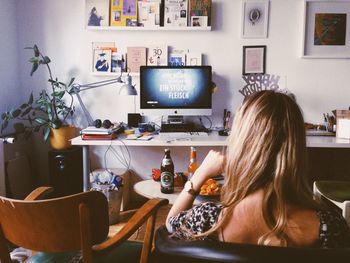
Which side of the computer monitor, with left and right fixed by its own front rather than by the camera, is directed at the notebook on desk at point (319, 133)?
left

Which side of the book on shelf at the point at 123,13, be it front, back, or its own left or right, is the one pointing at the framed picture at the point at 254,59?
left

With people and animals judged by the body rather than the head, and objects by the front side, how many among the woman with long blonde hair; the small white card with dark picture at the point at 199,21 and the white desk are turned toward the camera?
2

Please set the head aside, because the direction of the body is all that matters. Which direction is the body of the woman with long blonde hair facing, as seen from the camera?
away from the camera

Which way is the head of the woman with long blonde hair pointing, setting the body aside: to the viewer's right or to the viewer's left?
to the viewer's left

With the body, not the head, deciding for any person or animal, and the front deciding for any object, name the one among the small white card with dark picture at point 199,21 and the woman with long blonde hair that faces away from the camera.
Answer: the woman with long blonde hair

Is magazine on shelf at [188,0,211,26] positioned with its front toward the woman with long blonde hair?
yes

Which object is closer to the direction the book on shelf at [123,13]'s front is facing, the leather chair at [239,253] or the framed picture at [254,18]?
the leather chair
